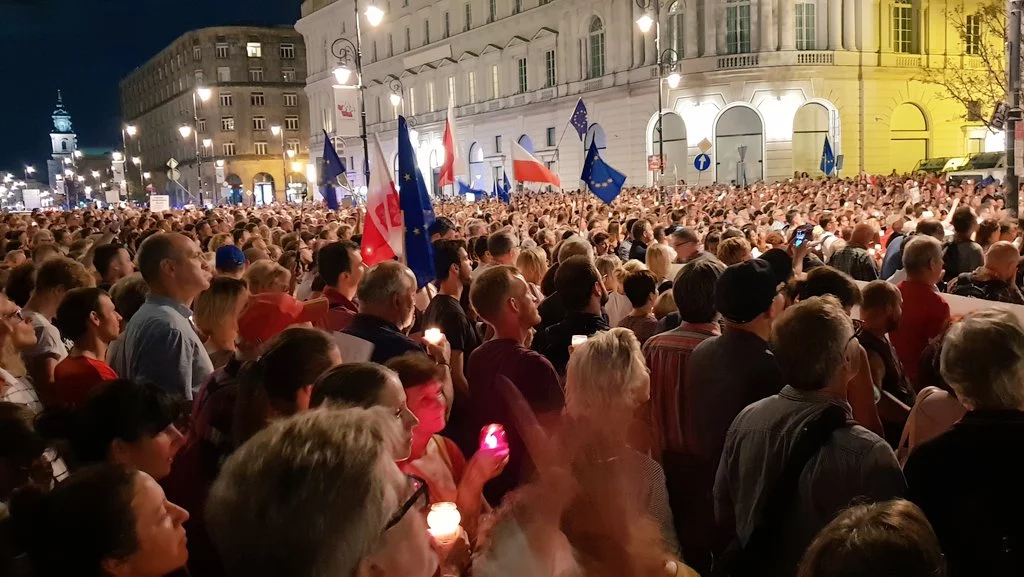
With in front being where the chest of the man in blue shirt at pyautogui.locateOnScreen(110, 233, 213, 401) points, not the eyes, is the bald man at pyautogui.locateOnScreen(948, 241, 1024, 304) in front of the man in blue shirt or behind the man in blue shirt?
in front

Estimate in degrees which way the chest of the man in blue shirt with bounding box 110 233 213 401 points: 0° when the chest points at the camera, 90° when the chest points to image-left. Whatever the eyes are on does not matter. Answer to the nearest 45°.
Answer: approximately 270°

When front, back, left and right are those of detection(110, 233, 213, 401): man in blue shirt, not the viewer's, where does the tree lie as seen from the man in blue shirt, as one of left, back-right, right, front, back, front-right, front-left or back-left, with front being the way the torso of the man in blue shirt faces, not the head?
front-left

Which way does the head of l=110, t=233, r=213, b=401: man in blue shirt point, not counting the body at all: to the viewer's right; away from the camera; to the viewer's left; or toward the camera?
to the viewer's right

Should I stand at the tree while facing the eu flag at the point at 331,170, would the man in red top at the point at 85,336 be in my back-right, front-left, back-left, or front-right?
front-left

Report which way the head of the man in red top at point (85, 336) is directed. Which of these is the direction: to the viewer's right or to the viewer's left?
to the viewer's right
